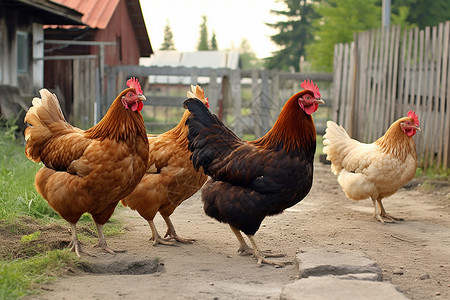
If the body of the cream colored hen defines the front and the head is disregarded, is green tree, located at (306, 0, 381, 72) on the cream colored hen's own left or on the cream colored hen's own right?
on the cream colored hen's own left

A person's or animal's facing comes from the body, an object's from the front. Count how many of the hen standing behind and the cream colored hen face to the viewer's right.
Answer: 2

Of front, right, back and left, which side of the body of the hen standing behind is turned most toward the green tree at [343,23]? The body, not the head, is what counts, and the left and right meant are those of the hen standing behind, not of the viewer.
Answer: left

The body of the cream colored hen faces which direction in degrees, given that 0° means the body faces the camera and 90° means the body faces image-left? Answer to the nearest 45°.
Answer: approximately 270°

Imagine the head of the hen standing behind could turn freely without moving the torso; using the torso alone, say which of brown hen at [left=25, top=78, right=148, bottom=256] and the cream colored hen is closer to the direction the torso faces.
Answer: the cream colored hen

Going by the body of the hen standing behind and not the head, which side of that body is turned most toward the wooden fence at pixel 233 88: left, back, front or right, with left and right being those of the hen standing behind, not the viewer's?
left

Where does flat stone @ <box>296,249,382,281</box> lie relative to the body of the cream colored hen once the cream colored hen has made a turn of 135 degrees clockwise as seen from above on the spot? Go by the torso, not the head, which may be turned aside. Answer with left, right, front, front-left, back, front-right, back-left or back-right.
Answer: front-left

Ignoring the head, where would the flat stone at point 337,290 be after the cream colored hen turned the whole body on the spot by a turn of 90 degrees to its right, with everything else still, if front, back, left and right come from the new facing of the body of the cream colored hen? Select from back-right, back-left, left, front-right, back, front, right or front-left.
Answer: front

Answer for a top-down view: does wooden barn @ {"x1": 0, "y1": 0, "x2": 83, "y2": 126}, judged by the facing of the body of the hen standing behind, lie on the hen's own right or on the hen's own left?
on the hen's own left

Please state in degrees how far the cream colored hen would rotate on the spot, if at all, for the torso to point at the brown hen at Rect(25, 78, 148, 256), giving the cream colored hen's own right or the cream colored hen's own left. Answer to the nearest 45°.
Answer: approximately 135° to the cream colored hen's own right

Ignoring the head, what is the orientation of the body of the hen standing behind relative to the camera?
to the viewer's right

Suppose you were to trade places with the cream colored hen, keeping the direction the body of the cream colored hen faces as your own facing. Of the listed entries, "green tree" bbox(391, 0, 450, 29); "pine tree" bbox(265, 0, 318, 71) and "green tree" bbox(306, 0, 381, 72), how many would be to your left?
3
